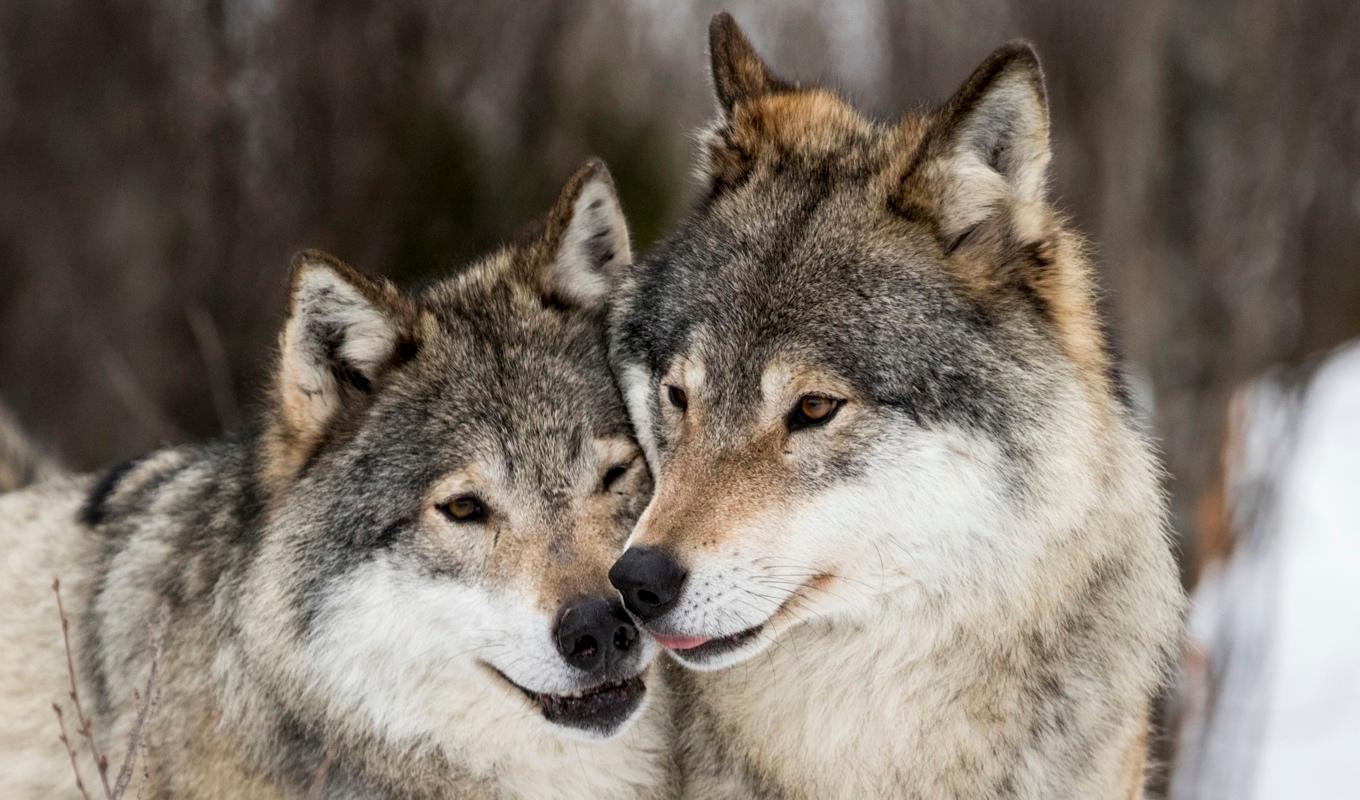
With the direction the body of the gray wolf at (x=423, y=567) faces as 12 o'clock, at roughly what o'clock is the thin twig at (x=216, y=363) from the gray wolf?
The thin twig is roughly at 7 o'clock from the gray wolf.

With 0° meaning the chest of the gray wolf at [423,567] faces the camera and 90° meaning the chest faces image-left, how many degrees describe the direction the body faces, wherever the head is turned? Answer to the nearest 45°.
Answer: approximately 315°
